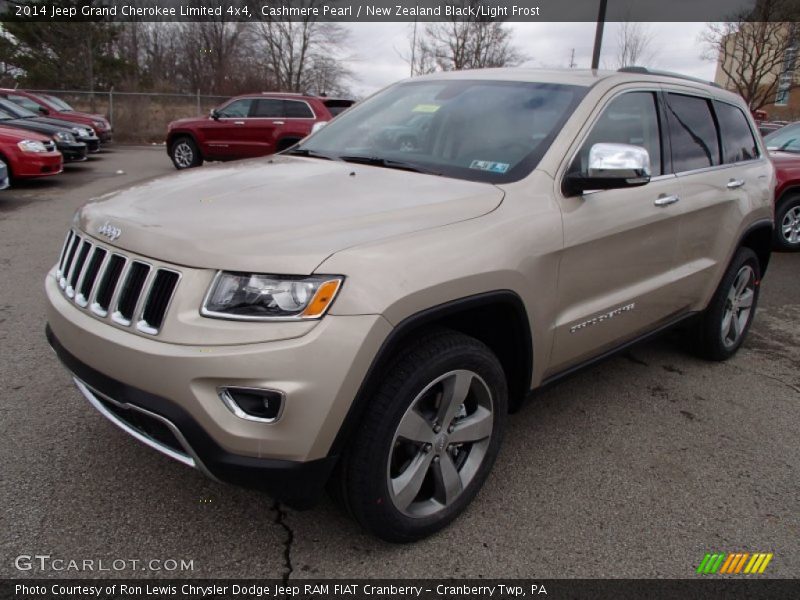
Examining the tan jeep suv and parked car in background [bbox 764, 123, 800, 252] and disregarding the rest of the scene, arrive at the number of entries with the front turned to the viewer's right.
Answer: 0

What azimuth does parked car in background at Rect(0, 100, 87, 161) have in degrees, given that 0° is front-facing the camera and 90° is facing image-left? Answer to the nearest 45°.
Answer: approximately 315°

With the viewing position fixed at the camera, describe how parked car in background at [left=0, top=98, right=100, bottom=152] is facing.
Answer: facing the viewer and to the right of the viewer

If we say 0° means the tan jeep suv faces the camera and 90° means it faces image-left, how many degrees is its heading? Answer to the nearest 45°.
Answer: approximately 45°

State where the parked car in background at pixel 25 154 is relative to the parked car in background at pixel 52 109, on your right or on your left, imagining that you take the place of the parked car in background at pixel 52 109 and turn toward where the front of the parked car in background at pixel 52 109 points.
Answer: on your right

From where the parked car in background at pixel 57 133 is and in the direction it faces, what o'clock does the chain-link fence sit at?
The chain-link fence is roughly at 8 o'clock from the parked car in background.

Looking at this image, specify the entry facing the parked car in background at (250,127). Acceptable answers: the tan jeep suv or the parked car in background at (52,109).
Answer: the parked car in background at (52,109)

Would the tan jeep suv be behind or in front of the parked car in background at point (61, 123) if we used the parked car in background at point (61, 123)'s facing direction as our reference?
in front

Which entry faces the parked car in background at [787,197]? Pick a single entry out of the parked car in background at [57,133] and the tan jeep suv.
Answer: the parked car in background at [57,133]

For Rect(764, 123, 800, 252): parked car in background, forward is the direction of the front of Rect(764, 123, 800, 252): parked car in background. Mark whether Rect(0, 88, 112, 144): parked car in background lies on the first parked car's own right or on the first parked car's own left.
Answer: on the first parked car's own right

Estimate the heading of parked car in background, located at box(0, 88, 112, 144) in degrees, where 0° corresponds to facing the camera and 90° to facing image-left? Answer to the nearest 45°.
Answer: approximately 315°
